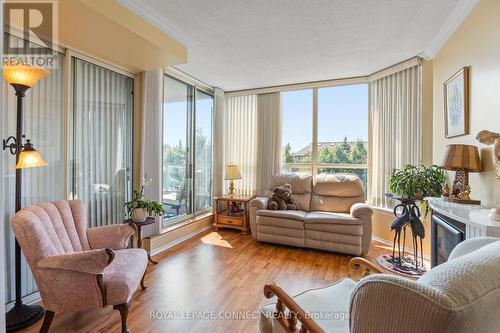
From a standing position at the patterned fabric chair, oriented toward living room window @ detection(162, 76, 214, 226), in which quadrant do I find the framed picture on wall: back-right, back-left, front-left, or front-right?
front-right

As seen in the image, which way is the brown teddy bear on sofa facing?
toward the camera

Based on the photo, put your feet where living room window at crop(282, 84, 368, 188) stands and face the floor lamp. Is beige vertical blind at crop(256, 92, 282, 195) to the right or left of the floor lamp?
right

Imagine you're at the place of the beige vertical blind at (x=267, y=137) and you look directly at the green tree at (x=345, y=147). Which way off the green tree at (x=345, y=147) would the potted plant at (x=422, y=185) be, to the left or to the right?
right

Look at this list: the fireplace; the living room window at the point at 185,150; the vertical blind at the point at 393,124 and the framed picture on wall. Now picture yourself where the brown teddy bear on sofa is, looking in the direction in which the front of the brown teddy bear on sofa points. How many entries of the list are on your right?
1

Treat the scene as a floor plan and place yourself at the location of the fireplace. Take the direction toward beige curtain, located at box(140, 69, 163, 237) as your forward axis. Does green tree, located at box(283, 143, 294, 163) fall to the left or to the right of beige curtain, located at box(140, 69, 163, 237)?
right

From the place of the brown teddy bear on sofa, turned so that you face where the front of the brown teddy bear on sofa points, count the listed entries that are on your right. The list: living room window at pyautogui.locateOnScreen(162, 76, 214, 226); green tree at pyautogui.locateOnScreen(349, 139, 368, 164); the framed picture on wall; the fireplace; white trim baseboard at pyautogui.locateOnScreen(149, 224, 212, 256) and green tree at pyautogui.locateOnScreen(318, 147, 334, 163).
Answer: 2

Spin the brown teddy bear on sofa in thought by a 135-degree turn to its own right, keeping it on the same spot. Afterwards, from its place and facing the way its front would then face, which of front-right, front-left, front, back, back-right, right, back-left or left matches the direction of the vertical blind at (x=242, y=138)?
front
